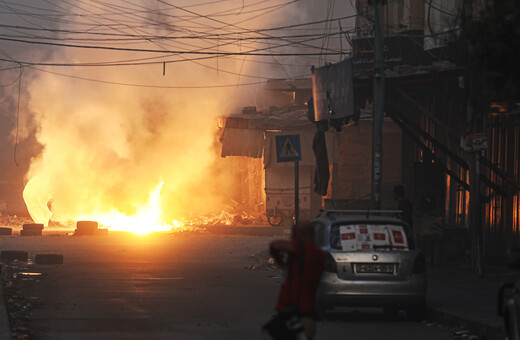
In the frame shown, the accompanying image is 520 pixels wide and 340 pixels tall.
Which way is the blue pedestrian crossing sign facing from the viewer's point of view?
toward the camera

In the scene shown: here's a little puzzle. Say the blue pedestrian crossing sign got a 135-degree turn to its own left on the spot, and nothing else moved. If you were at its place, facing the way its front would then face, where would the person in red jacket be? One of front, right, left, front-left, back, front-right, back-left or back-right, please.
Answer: back-right

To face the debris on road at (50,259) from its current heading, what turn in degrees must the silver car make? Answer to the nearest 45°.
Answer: approximately 45° to its left

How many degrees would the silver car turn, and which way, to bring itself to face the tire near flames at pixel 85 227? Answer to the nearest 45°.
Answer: approximately 45° to its left

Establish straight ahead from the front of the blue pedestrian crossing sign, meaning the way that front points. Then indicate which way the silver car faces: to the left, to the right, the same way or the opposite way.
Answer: the opposite way

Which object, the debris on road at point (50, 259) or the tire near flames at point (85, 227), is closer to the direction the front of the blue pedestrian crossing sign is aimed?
the debris on road

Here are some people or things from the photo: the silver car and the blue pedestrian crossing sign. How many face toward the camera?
1

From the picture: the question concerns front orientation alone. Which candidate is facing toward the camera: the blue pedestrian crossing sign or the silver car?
the blue pedestrian crossing sign

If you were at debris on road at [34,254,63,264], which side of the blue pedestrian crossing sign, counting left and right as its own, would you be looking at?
right

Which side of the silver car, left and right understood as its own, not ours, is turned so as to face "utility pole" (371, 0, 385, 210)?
front

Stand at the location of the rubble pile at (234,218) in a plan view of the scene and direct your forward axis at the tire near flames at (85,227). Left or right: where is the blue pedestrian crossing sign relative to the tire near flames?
left

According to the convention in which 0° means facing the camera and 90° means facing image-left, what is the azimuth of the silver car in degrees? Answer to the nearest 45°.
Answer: approximately 180°

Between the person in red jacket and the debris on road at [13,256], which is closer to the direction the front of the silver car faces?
the debris on road
